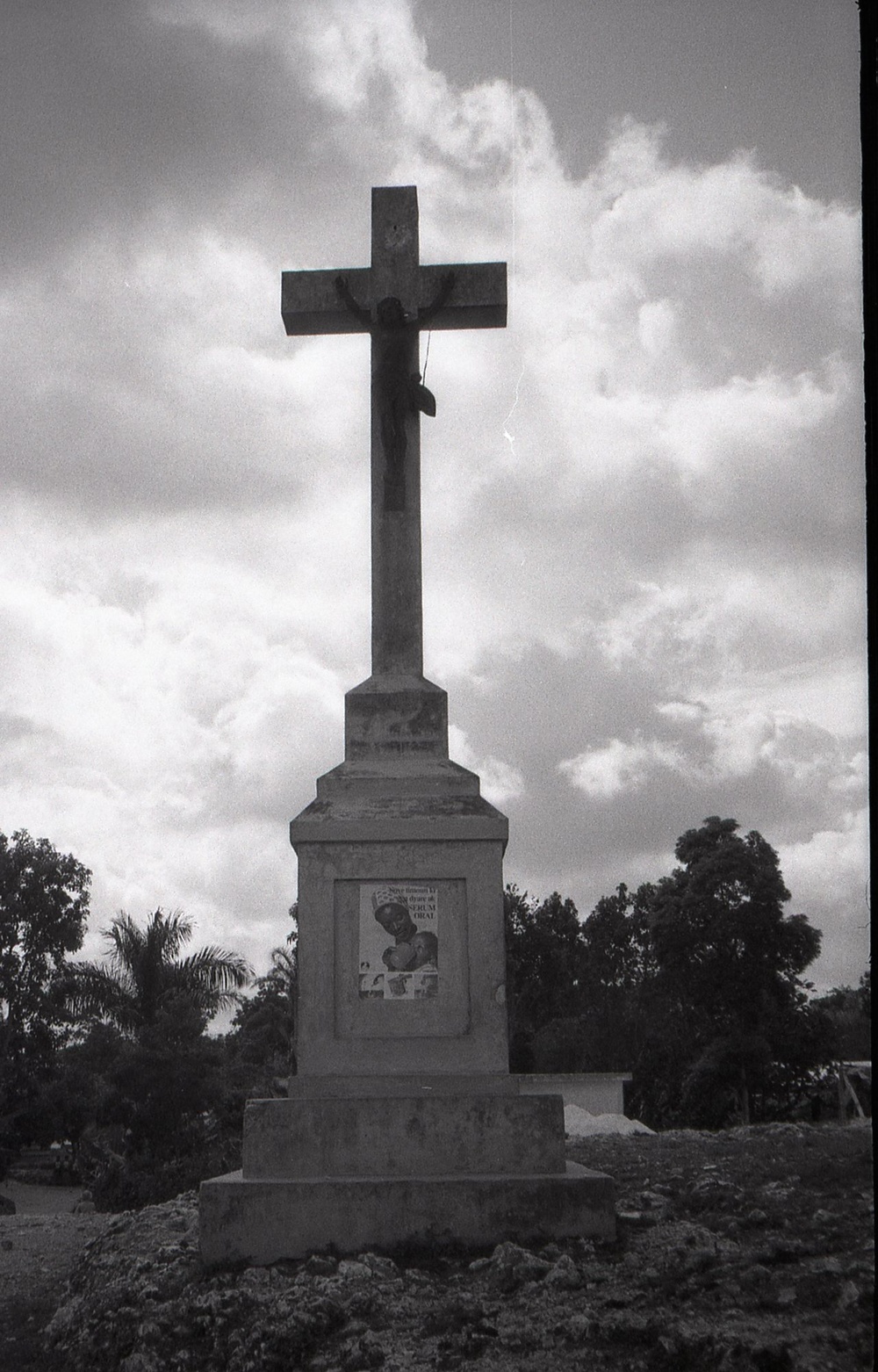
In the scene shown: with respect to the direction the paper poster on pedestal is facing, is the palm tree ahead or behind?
behind

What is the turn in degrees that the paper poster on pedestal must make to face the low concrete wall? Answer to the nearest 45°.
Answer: approximately 180°

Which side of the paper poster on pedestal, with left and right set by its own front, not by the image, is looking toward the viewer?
front

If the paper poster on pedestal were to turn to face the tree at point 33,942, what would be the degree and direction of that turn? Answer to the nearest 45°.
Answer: approximately 180°

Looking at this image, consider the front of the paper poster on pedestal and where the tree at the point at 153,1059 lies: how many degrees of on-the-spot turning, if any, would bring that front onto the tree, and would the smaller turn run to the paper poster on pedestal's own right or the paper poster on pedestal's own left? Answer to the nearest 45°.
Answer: approximately 180°

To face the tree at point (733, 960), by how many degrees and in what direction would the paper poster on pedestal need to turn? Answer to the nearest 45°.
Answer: approximately 180°

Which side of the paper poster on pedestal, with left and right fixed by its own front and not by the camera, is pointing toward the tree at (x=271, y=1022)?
back

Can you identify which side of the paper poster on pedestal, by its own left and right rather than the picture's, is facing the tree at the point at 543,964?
back
